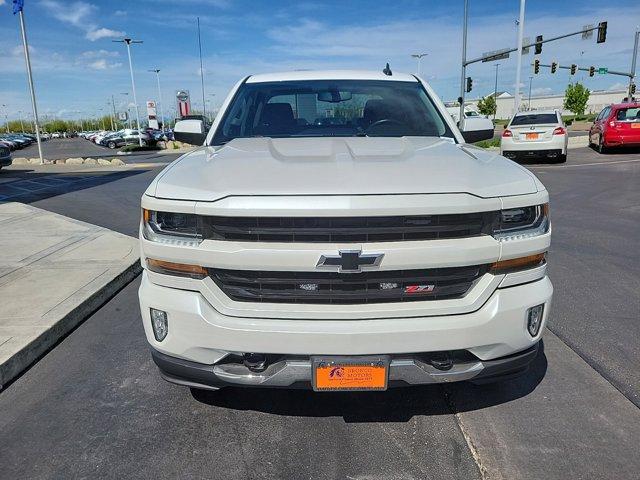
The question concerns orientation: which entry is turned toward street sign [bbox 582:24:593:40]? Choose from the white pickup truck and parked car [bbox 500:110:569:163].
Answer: the parked car

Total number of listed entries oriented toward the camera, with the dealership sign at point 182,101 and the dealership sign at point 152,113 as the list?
2

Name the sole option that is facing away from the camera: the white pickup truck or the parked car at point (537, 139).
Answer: the parked car

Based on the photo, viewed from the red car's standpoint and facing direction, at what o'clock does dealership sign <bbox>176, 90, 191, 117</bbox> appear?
The dealership sign is roughly at 11 o'clock from the red car.

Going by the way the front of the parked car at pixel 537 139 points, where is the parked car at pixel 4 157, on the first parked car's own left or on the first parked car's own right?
on the first parked car's own left

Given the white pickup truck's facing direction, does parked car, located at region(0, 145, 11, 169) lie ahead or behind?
behind

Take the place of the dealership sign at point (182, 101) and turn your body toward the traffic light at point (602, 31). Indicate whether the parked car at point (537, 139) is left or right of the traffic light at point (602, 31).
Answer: right

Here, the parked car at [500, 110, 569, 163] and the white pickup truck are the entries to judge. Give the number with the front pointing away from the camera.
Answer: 1

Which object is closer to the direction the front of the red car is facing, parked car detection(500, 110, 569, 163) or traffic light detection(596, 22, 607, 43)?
the traffic light

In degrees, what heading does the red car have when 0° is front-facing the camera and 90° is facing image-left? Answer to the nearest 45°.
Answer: approximately 135°

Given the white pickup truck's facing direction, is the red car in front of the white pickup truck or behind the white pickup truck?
behind

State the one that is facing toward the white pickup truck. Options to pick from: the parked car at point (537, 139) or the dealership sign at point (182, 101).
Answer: the dealership sign

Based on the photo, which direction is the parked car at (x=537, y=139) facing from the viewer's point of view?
away from the camera
